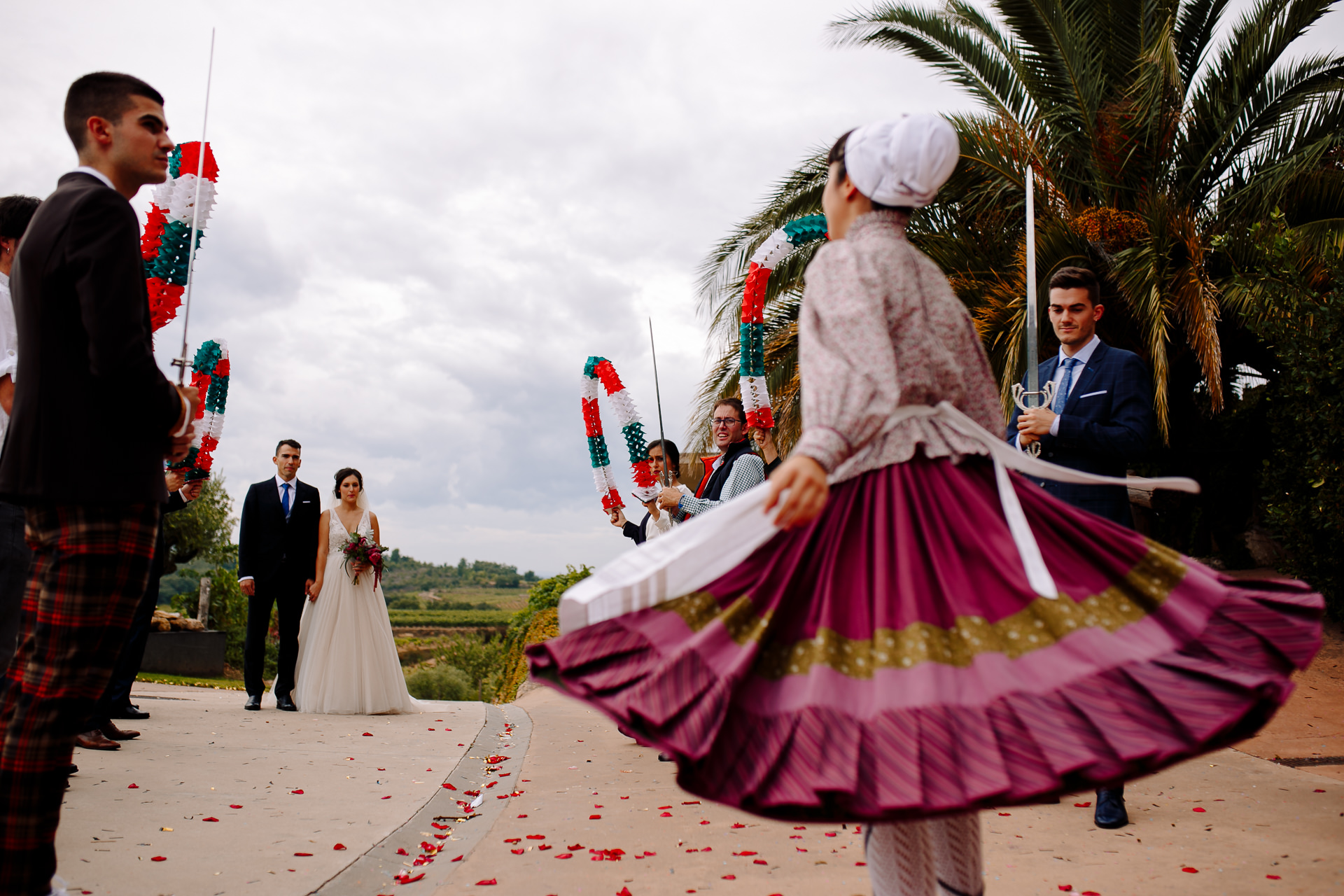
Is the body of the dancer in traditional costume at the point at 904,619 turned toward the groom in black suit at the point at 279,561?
yes

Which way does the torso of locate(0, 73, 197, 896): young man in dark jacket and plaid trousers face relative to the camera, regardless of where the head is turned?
to the viewer's right

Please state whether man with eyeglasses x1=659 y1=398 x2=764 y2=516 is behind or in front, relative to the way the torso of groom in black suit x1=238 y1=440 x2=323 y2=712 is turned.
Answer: in front

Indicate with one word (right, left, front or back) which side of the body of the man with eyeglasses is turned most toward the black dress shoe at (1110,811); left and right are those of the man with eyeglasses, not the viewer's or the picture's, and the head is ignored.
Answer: left

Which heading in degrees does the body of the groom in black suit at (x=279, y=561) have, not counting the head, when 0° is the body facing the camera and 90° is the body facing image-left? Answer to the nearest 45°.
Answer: approximately 0°

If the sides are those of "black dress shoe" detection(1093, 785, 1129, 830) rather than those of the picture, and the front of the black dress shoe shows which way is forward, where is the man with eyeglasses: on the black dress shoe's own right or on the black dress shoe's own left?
on the black dress shoe's own right

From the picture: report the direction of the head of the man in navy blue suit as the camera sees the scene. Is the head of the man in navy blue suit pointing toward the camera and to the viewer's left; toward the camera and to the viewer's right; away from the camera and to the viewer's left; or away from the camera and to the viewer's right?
toward the camera and to the viewer's left

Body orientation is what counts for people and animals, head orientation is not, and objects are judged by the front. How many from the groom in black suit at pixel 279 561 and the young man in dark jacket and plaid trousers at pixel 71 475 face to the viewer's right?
1

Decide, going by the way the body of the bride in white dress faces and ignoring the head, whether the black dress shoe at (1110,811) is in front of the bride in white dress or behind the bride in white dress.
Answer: in front

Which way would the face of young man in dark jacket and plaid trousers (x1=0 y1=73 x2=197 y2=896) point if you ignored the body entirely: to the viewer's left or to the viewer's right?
to the viewer's right
